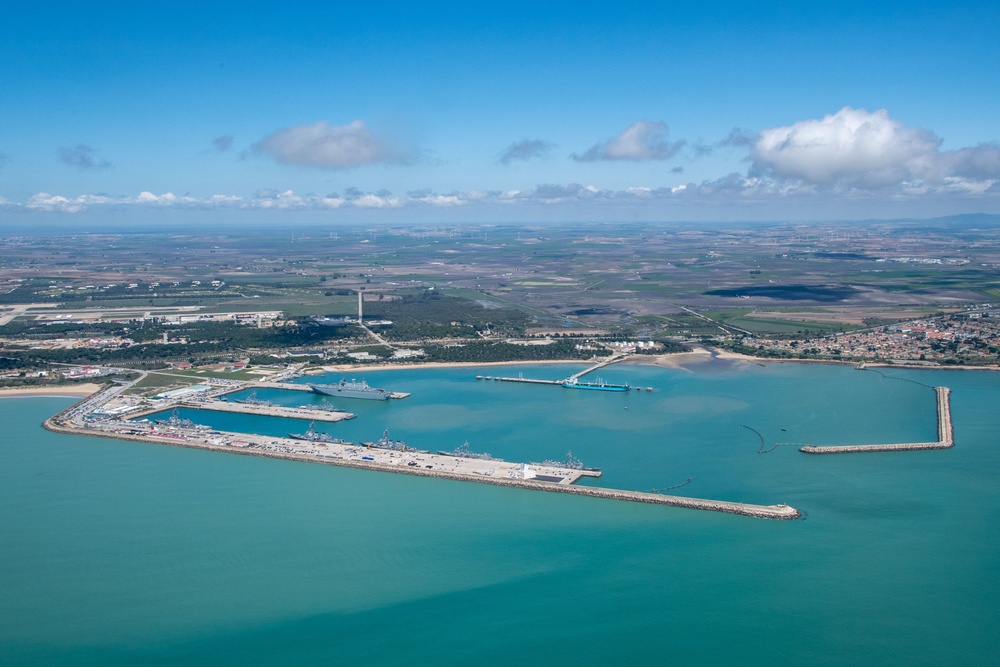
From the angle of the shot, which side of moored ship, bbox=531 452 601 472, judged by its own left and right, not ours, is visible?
right

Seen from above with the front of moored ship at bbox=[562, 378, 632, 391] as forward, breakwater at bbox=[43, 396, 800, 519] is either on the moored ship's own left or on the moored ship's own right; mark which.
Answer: on the moored ship's own right

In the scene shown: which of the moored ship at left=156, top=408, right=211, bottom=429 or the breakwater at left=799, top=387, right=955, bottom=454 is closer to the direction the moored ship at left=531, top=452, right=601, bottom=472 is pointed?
the breakwater

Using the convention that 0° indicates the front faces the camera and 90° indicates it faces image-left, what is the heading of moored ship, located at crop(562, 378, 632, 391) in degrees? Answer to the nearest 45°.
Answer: approximately 270°

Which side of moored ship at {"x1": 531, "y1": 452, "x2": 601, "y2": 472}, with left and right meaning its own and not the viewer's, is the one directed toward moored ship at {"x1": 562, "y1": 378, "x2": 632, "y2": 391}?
left

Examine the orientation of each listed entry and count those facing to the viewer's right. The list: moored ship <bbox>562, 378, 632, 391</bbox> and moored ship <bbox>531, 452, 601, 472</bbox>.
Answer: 2

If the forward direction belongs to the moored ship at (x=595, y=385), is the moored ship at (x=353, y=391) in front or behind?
behind

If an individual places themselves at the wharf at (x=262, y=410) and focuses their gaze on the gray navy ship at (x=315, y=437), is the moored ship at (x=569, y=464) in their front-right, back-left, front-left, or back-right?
front-left

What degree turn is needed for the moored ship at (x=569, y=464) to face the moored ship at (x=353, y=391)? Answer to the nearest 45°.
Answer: approximately 135° to its left

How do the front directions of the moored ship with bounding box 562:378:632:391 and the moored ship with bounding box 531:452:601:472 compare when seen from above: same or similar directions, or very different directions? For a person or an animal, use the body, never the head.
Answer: same or similar directions

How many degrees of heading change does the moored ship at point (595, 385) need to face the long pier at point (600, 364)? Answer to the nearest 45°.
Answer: approximately 90° to its left

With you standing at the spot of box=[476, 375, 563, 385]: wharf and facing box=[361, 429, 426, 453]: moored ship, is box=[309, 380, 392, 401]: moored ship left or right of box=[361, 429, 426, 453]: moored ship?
right
